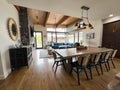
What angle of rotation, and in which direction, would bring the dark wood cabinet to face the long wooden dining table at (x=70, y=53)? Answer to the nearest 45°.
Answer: approximately 45° to its left

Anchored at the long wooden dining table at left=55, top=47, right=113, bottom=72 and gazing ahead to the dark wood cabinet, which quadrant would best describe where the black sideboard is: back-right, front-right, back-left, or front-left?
back-left

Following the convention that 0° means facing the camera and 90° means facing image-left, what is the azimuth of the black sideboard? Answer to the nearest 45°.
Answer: approximately 315°

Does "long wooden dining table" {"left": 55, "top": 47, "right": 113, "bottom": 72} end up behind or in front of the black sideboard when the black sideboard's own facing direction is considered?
in front

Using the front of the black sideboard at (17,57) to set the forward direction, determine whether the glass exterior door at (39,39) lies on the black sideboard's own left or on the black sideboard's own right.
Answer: on the black sideboard's own left

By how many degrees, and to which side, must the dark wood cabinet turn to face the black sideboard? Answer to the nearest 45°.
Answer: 0° — it already faces it

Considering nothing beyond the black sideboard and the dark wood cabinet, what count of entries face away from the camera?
0

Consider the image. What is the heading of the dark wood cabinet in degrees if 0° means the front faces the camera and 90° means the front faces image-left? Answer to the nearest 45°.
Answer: approximately 45°

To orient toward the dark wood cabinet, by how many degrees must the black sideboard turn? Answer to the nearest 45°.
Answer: approximately 45° to its left

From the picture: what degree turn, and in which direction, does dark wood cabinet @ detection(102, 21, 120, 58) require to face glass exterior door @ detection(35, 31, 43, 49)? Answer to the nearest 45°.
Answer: approximately 45° to its right
